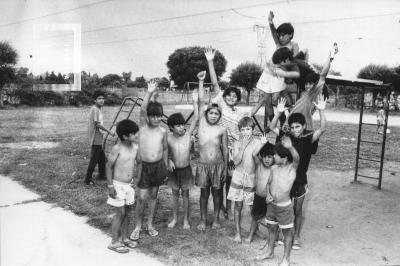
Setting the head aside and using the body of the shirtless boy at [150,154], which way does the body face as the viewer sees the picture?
toward the camera

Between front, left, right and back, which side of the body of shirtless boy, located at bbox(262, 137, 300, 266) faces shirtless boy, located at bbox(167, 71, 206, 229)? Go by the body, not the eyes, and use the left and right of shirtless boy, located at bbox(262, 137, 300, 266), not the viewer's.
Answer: right

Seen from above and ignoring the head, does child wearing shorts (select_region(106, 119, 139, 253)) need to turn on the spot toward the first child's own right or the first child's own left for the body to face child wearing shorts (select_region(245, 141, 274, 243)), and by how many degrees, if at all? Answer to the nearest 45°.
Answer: approximately 45° to the first child's own left

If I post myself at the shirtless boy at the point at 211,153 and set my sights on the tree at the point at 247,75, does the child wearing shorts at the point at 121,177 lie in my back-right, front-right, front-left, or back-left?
back-left

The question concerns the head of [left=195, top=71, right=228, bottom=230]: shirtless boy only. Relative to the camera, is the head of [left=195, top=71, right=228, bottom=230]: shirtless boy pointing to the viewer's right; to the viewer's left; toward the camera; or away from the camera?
toward the camera

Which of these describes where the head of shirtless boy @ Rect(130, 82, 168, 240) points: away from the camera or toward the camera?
toward the camera

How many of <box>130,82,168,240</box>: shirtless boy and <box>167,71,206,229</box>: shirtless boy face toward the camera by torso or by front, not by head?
2

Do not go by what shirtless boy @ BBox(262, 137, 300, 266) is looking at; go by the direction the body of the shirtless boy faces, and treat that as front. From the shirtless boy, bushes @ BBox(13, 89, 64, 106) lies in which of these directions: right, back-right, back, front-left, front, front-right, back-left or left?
right

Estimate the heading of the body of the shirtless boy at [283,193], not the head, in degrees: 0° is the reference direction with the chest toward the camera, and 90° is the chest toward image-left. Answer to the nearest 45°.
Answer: approximately 45°

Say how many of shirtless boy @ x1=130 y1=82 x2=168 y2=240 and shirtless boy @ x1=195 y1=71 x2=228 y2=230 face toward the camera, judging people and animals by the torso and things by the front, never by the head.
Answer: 2

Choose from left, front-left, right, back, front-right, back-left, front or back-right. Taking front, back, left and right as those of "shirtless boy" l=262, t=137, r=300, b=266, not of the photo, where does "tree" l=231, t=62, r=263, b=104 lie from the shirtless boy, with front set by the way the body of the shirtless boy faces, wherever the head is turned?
back-right

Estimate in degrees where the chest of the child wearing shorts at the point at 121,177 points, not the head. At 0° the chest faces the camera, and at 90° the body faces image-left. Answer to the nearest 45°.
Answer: approximately 315°
